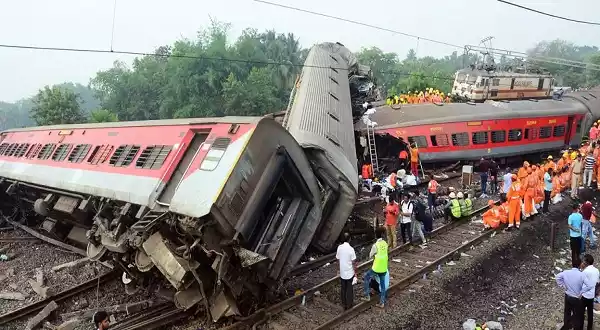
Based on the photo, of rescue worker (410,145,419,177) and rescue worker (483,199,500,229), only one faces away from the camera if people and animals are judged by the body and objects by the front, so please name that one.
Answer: rescue worker (410,145,419,177)

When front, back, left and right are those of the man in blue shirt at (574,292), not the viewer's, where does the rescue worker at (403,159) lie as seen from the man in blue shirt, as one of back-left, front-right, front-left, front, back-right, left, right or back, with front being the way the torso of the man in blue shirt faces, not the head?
front-left

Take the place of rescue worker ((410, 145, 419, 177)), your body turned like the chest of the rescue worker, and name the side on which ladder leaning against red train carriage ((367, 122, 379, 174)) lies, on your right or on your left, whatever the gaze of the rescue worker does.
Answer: on your left

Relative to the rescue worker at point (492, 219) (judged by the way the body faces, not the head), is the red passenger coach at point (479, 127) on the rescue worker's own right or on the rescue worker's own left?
on the rescue worker's own right

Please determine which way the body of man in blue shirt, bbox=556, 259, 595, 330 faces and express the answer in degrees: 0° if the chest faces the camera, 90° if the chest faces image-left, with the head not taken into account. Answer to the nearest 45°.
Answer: approximately 180°

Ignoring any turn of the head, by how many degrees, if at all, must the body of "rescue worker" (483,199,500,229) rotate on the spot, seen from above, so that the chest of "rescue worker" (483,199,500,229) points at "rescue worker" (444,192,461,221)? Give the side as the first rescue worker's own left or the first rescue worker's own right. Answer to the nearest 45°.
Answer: approximately 45° to the first rescue worker's own right

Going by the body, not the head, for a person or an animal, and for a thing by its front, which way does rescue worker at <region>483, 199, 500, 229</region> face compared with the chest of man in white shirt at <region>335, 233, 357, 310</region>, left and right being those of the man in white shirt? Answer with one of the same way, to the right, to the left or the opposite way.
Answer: to the left

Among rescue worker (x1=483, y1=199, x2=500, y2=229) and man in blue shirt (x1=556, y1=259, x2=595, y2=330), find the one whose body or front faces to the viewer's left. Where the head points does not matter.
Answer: the rescue worker

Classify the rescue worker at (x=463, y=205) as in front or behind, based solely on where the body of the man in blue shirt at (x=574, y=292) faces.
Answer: in front

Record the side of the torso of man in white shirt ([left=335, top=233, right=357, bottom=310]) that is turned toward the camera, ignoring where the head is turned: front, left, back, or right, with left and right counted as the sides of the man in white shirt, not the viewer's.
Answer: back

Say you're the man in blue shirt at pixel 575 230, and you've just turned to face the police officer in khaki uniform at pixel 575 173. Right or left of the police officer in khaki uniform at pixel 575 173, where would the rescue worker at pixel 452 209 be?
left

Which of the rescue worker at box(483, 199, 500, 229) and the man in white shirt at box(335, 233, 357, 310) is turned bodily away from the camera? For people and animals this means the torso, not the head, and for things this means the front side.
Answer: the man in white shirt

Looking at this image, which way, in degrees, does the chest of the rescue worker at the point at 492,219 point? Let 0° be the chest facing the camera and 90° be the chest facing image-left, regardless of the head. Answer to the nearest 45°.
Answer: approximately 90°

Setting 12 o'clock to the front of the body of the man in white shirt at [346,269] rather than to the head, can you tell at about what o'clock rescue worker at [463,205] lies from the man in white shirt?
The rescue worker is roughly at 1 o'clock from the man in white shirt.
